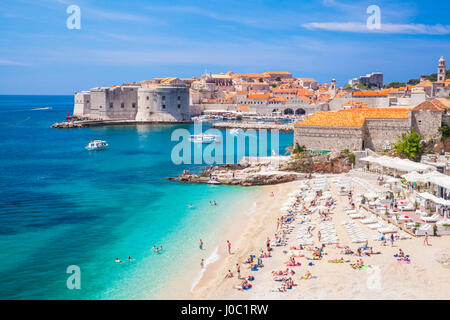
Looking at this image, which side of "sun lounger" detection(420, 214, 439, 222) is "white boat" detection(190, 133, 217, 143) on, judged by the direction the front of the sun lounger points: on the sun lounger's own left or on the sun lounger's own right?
on the sun lounger's own right

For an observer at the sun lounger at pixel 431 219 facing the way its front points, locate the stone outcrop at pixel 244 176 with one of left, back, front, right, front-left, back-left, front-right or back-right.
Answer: front-right

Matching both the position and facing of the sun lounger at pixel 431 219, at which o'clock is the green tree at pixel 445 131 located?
The green tree is roughly at 3 o'clock from the sun lounger.

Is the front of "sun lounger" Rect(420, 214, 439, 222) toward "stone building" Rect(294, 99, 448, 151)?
no

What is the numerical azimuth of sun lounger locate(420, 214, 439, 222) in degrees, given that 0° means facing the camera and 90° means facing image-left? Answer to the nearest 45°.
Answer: approximately 90°

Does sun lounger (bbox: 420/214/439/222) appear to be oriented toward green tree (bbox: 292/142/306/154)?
no

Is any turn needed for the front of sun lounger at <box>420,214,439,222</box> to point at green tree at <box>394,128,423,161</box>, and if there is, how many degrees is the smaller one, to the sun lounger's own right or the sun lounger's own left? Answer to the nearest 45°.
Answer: approximately 90° to the sun lounger's own right
